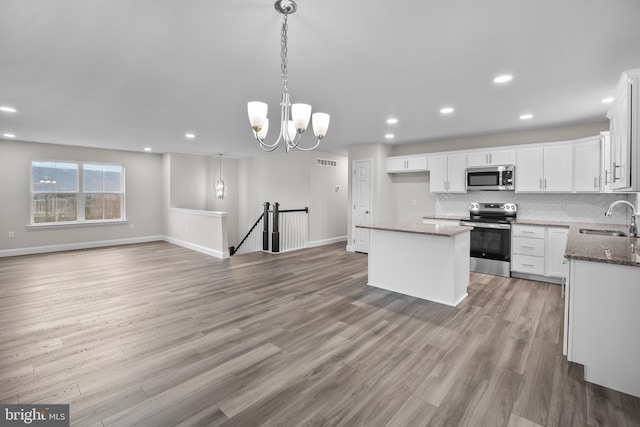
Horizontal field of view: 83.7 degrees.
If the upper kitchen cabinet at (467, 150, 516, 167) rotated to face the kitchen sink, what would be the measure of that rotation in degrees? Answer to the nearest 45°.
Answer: approximately 45° to its left

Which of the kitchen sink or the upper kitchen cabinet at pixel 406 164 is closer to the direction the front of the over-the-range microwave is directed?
the kitchen sink

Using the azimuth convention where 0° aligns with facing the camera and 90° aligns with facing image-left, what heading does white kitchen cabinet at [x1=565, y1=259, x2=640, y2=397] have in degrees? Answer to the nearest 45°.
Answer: approximately 90°

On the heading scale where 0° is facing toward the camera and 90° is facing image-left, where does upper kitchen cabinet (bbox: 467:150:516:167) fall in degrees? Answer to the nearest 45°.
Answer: approximately 0°

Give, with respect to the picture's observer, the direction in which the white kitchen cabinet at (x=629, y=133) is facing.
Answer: facing to the left of the viewer

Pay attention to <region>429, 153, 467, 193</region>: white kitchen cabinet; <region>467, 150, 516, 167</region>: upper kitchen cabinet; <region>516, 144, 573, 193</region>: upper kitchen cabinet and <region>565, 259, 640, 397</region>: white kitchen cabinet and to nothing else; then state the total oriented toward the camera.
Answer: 3

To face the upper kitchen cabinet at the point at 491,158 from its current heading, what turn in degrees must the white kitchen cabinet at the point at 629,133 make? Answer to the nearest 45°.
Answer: approximately 45° to its right

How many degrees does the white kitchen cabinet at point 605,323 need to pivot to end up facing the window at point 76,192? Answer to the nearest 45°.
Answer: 0° — it already faces it

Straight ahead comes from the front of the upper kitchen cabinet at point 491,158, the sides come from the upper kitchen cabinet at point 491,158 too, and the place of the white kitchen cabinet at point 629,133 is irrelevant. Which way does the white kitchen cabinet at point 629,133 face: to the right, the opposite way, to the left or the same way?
to the right

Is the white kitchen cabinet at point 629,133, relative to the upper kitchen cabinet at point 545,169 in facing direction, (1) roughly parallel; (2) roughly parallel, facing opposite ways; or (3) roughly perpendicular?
roughly perpendicular
